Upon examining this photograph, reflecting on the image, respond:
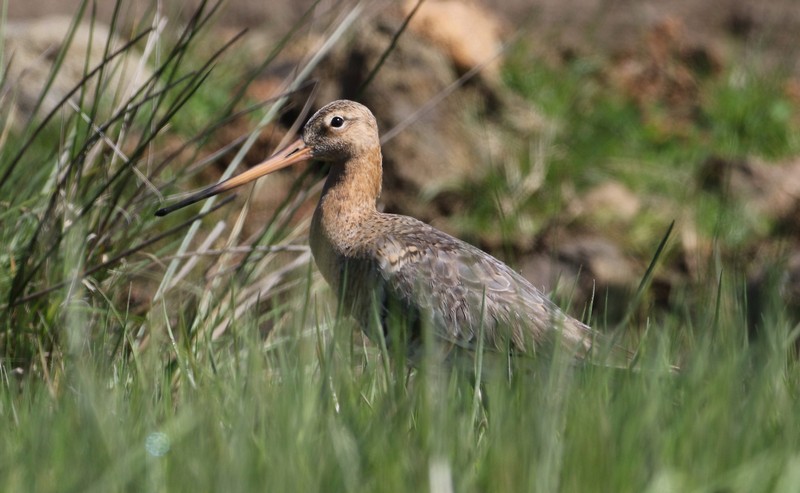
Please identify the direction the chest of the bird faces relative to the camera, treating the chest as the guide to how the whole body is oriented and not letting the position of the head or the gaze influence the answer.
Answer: to the viewer's left
